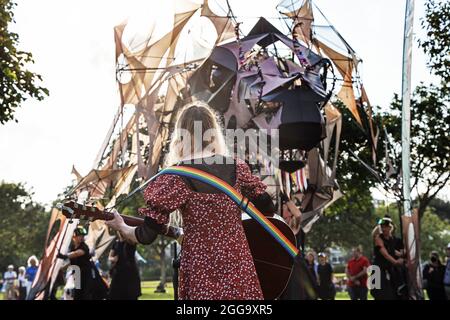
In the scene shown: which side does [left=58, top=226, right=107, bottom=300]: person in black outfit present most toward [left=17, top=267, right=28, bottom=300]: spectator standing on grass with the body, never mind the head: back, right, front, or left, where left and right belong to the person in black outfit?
right

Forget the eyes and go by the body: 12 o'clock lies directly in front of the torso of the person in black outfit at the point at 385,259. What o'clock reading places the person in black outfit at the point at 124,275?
the person in black outfit at the point at 124,275 is roughly at 4 o'clock from the person in black outfit at the point at 385,259.

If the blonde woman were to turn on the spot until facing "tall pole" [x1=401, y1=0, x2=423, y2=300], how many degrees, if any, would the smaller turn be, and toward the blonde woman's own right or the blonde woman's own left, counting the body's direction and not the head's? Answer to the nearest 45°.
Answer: approximately 45° to the blonde woman's own right

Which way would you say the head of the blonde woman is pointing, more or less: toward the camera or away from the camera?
away from the camera

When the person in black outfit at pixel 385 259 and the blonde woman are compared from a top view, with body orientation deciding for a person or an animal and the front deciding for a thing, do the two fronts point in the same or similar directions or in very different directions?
very different directions

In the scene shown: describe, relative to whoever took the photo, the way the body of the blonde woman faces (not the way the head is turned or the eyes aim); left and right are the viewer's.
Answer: facing away from the viewer

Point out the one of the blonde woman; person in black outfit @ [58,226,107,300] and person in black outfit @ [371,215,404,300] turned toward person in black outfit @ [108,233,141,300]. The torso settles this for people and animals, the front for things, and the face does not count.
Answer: the blonde woman
